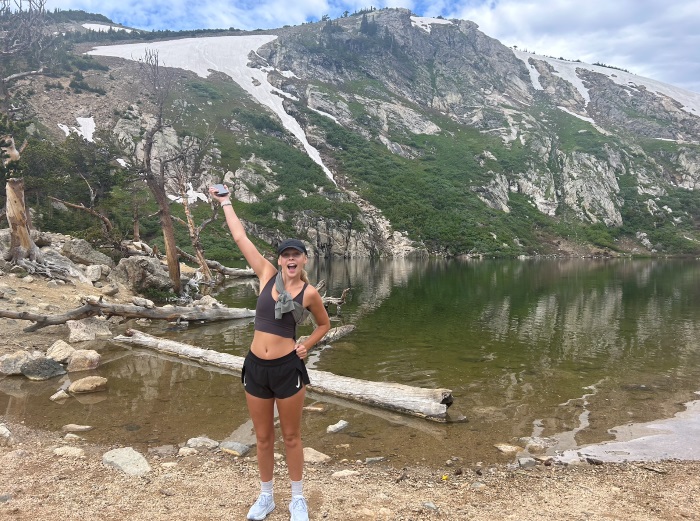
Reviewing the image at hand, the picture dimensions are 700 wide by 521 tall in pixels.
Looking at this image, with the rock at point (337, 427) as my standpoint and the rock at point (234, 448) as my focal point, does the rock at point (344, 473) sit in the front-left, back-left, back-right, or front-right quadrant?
front-left

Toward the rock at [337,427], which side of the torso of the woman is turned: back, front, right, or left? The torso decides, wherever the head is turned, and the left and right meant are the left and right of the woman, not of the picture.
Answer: back

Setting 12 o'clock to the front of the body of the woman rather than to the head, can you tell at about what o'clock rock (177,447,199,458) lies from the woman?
The rock is roughly at 5 o'clock from the woman.

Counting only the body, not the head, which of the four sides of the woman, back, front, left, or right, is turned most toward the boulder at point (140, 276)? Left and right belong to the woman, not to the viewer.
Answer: back

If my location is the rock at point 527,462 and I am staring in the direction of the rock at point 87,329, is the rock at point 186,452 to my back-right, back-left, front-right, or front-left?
front-left

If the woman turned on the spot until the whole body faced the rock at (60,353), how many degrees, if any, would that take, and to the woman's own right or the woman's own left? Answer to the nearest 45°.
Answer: approximately 135° to the woman's own right

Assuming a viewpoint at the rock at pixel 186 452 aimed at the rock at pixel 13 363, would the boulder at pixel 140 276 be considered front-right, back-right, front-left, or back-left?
front-right

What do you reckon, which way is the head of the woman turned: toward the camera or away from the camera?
toward the camera

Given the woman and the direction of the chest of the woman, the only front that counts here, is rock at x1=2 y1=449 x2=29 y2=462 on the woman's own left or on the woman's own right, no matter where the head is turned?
on the woman's own right

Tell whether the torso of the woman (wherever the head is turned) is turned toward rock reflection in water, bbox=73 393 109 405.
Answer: no

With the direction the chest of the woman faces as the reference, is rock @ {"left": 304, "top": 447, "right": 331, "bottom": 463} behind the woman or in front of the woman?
behind

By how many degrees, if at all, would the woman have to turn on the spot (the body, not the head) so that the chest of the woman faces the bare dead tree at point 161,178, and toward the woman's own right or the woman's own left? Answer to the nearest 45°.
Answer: approximately 180°

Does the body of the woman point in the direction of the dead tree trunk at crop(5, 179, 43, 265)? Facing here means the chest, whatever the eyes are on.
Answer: no

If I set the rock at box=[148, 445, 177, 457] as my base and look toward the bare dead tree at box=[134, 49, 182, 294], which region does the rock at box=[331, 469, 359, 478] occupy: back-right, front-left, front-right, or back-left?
back-right

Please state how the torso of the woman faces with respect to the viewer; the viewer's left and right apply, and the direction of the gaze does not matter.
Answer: facing the viewer

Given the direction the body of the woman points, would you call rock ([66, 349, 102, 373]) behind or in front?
behind

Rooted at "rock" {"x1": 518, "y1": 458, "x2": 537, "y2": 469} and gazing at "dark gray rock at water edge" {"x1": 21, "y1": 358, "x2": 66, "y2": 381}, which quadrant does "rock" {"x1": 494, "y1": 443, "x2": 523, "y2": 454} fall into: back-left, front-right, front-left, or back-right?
front-right

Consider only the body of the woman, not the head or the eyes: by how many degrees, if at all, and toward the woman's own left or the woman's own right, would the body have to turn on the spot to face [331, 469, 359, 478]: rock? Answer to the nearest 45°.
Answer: approximately 135° to the woman's own left
